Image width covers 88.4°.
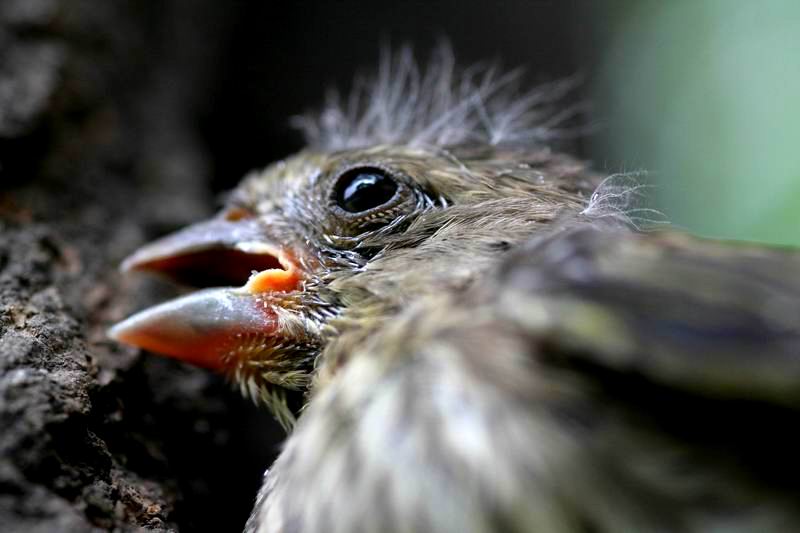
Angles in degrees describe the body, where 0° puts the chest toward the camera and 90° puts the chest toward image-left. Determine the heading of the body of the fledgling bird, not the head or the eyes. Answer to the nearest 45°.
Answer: approximately 90°
